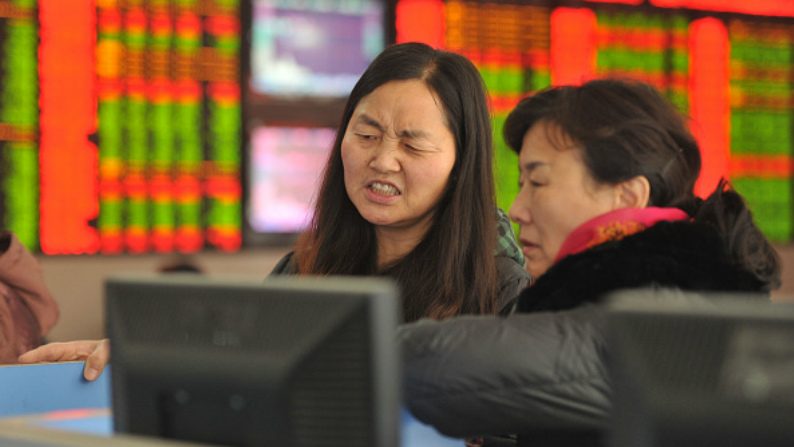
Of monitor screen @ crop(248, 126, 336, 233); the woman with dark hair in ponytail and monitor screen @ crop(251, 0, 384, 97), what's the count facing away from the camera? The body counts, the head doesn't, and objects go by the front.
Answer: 0

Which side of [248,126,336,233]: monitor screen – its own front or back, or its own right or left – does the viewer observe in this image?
front

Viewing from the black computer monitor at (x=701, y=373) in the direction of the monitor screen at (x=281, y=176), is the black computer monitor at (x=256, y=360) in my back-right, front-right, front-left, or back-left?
front-left

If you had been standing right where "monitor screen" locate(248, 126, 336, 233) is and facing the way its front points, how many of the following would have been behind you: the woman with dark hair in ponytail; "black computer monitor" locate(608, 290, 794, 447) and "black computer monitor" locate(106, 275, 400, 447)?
0

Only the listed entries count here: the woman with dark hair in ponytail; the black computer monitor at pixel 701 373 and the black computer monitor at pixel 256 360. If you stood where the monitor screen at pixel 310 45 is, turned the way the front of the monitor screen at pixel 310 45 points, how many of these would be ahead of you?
3

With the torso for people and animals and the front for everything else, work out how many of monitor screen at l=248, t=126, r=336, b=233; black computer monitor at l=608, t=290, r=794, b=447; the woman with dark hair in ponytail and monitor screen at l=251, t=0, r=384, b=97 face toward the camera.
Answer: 2

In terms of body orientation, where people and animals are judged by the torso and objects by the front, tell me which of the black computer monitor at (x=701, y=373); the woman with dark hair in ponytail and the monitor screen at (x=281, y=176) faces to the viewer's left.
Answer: the woman with dark hair in ponytail

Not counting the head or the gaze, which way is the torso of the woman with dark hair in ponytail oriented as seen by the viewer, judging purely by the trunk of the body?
to the viewer's left

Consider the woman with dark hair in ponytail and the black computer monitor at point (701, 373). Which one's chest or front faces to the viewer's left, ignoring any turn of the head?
the woman with dark hair in ponytail

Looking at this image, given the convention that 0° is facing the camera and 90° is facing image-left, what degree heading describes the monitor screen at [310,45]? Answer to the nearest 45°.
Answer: approximately 0°

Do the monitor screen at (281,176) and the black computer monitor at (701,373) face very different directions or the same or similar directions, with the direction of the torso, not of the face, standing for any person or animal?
very different directions

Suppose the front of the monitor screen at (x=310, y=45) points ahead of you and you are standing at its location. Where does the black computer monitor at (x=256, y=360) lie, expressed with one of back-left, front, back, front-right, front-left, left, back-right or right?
front

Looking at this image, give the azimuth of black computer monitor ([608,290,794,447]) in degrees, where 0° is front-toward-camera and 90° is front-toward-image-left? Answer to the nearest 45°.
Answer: approximately 180°

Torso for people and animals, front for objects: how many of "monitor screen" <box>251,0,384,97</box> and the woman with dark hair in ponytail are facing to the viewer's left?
1

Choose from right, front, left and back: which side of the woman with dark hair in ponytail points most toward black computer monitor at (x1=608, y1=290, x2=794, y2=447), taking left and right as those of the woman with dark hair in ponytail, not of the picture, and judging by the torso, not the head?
left

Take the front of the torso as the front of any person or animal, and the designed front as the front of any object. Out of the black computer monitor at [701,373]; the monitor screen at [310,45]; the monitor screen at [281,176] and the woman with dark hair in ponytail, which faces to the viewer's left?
the woman with dark hair in ponytail

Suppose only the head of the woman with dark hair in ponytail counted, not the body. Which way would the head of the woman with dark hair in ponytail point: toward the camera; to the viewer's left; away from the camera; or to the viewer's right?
to the viewer's left
